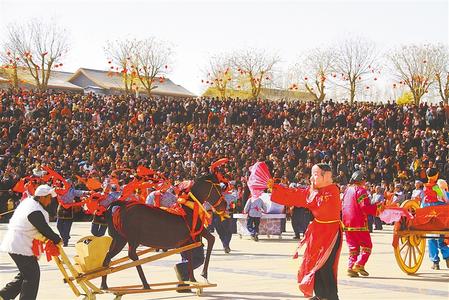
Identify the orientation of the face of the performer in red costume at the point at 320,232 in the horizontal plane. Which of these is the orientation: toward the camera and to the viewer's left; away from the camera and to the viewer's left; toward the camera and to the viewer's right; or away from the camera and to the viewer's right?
toward the camera and to the viewer's left

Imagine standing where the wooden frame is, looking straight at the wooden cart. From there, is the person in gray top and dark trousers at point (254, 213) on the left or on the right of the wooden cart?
left

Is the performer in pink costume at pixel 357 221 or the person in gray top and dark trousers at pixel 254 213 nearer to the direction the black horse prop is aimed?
the performer in pink costume

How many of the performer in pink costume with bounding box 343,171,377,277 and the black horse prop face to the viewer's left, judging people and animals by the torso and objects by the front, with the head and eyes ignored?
0

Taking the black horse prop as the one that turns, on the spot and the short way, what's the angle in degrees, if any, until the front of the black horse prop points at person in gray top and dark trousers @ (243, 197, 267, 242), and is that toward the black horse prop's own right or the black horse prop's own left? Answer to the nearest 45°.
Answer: approximately 90° to the black horse prop's own left

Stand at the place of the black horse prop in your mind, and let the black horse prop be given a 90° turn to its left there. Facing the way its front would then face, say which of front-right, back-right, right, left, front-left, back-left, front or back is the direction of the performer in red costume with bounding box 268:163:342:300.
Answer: back-right

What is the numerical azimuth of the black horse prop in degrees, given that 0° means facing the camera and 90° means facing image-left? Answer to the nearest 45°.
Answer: approximately 270°
